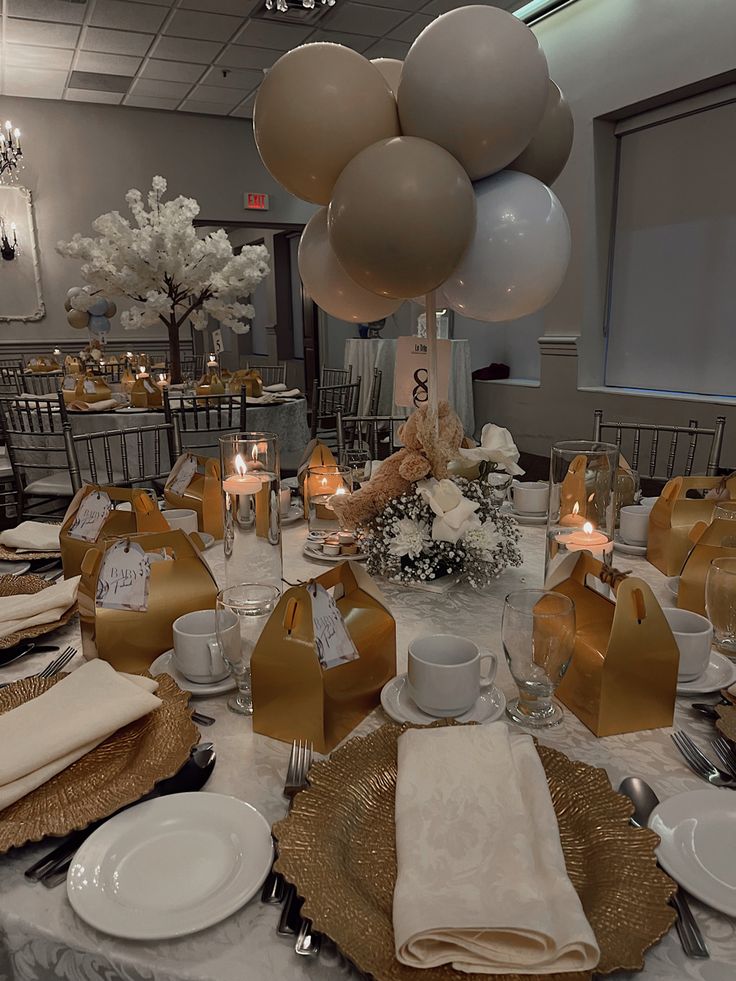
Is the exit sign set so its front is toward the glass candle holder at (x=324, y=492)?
yes

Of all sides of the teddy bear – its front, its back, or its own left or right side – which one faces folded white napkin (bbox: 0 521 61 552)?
front

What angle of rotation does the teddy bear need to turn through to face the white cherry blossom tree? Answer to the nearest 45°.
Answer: approximately 45° to its right

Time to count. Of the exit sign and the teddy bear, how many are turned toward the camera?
1

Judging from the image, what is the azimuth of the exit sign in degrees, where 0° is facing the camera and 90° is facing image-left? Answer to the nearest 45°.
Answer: approximately 0°

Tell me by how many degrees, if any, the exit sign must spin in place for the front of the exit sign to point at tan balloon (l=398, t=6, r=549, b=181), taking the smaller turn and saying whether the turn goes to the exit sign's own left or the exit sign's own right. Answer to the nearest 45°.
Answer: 0° — it already faces it

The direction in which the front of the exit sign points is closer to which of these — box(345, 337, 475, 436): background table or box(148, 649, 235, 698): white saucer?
the white saucer

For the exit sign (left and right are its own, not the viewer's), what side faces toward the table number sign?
front

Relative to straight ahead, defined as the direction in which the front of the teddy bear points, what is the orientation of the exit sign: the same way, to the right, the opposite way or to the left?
to the left

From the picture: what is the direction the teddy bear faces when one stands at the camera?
facing to the left of the viewer

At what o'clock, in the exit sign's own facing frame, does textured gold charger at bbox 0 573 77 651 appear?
The textured gold charger is roughly at 12 o'clock from the exit sign.

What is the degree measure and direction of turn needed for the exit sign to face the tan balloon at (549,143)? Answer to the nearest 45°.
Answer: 0° — it already faces it
